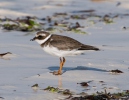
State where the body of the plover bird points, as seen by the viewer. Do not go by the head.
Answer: to the viewer's left
